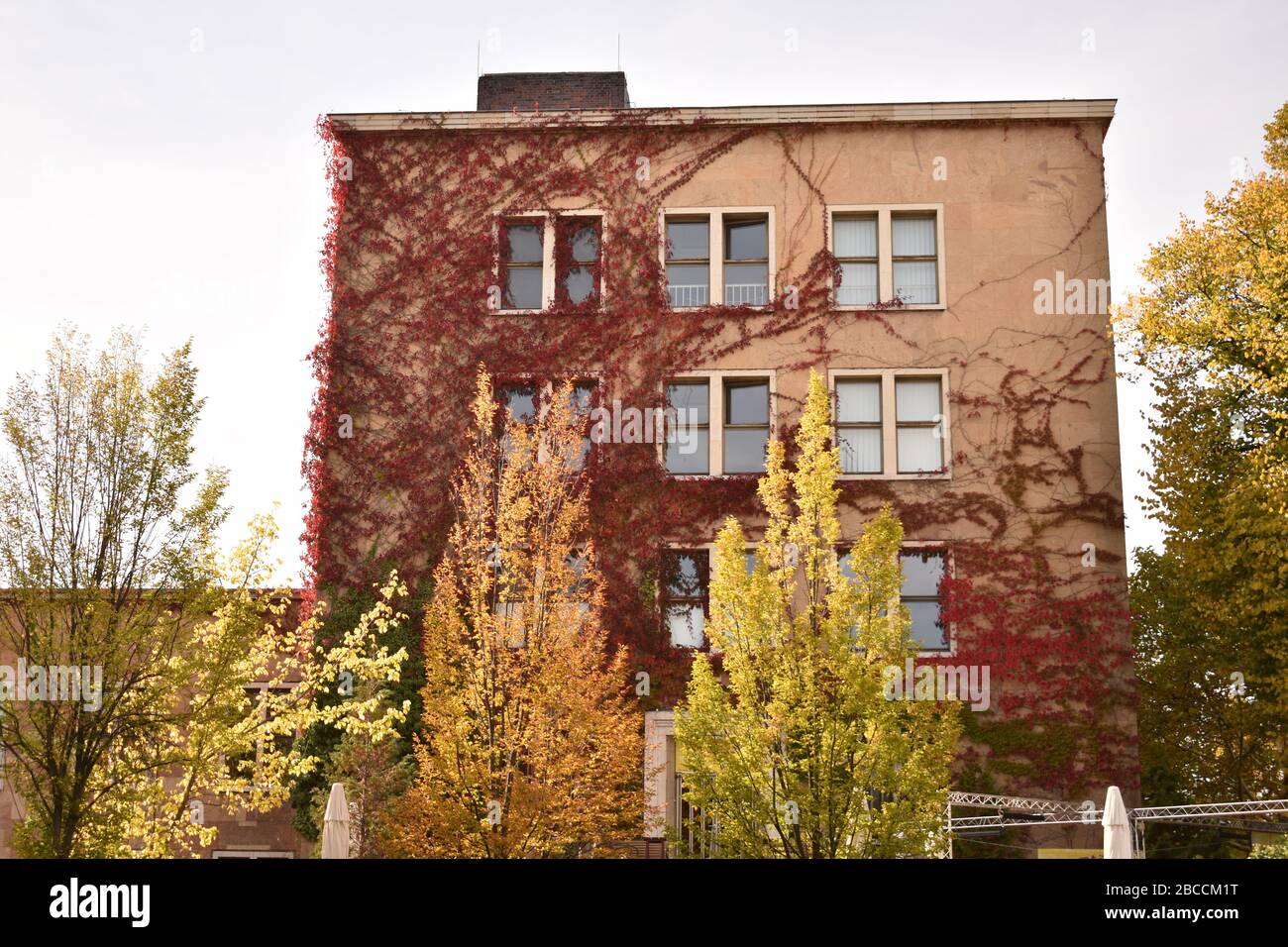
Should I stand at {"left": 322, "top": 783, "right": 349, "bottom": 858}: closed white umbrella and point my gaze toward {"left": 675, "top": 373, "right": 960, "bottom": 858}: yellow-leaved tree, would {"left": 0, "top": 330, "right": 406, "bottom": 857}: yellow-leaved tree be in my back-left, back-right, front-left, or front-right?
back-right

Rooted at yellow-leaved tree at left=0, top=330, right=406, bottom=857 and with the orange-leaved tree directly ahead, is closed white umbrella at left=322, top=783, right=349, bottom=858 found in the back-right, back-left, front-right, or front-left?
front-left

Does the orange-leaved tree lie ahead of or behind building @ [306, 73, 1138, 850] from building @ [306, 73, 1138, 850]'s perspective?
ahead

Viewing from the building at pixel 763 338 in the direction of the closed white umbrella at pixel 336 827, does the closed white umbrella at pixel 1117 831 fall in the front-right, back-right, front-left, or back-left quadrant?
front-left

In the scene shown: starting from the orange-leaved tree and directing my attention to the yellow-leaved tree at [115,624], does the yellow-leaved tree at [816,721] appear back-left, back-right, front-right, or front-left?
back-left

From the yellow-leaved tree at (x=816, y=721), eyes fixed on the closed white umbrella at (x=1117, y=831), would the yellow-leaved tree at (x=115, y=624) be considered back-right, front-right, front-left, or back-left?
back-right

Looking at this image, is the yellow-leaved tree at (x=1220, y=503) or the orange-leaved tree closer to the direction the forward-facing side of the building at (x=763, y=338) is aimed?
the orange-leaved tree

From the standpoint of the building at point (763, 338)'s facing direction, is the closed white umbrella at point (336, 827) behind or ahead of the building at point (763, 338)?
ahead

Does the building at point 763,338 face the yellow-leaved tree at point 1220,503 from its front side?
no

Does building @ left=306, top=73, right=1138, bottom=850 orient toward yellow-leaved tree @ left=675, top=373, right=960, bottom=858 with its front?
yes

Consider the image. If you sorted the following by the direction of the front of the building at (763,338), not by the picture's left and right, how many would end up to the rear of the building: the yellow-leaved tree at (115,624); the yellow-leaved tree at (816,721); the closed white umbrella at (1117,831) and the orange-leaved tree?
0

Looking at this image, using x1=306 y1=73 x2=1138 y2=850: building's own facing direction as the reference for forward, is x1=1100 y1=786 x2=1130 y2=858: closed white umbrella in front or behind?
in front

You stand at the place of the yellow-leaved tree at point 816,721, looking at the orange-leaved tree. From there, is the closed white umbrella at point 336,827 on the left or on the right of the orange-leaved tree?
left

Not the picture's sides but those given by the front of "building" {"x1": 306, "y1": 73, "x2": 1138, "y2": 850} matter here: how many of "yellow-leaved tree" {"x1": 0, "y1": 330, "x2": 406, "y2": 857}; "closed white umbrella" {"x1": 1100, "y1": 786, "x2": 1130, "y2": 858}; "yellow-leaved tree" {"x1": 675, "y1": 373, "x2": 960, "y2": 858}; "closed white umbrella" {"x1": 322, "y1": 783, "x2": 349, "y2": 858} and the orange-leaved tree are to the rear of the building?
0

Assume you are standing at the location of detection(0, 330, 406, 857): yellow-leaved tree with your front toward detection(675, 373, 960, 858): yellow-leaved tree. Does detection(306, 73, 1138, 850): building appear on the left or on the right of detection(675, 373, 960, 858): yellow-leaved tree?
left

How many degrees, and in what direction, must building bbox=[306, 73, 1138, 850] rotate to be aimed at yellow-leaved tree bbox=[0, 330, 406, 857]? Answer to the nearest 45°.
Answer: approximately 45° to its right
